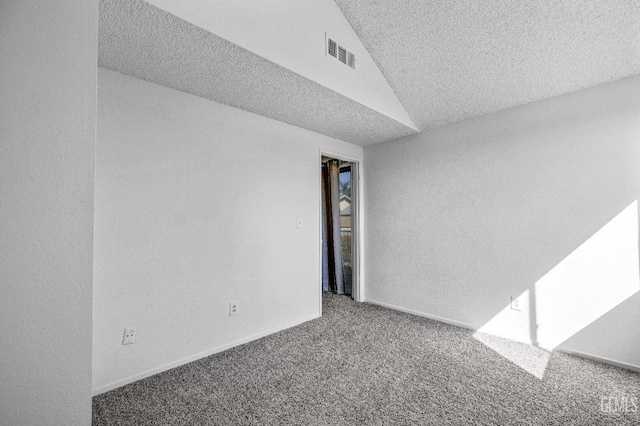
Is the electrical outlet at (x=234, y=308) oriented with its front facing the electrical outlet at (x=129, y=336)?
no

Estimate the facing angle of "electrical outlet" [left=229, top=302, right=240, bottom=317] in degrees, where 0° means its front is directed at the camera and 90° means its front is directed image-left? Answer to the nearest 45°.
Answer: approximately 315°
